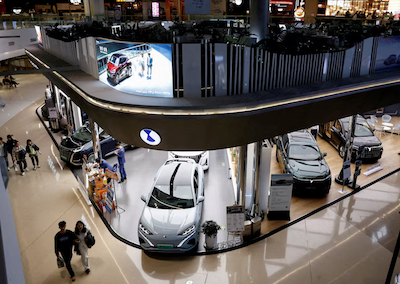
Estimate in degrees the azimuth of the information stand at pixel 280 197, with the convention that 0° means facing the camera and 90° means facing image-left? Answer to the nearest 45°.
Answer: approximately 0°

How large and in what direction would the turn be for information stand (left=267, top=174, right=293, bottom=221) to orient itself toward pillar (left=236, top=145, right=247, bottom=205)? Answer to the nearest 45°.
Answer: approximately 45° to its right

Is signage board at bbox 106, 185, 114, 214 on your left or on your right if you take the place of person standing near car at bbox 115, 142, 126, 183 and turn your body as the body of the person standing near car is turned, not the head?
on your left

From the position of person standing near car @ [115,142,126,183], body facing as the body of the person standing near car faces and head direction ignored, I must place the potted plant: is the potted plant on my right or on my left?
on my left

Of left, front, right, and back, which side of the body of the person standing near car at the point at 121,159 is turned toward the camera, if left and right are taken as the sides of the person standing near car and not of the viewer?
left

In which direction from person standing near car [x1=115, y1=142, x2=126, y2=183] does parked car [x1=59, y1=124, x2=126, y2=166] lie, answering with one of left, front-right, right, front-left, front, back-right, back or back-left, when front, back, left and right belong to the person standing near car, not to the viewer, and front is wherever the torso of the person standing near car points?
front-right

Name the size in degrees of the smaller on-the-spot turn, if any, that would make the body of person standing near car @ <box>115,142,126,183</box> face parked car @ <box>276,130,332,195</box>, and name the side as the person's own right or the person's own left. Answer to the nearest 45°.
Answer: approximately 180°

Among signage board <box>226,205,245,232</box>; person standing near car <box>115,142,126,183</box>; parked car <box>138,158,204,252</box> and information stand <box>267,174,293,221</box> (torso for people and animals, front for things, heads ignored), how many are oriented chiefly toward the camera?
3

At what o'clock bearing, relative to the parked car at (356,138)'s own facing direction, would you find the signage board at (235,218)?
The signage board is roughly at 2 o'clock from the parked car.

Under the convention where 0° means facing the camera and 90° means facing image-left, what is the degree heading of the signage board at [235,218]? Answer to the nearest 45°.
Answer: approximately 0°

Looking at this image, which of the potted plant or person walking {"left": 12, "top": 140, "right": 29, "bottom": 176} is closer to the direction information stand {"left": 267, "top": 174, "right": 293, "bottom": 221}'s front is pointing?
the potted plant
